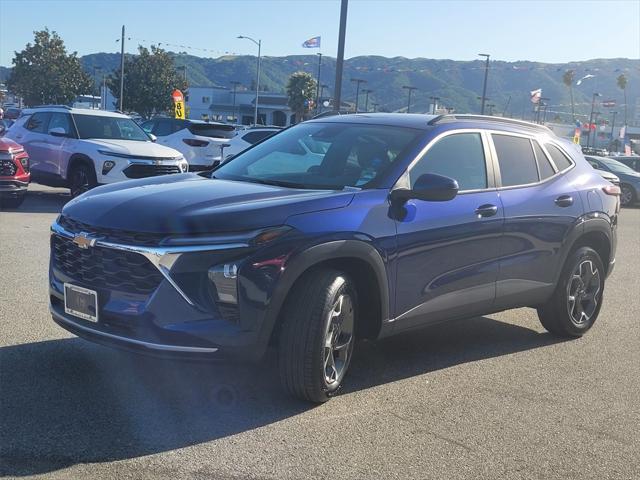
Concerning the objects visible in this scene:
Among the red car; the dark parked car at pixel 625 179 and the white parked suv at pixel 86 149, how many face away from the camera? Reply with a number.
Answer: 0

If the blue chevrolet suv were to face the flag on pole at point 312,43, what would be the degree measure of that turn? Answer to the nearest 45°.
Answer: approximately 135° to its right

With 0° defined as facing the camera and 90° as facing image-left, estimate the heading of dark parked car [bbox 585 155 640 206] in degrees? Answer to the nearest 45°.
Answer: approximately 315°

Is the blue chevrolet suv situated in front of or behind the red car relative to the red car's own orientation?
in front

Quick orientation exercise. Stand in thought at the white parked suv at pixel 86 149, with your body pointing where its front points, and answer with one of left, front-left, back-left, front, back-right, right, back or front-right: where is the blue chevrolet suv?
front-right

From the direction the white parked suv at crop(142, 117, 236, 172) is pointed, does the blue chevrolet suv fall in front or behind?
behind

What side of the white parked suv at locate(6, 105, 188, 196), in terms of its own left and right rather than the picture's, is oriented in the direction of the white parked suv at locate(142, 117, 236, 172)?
left

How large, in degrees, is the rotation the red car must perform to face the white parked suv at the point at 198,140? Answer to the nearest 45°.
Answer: approximately 90° to its left

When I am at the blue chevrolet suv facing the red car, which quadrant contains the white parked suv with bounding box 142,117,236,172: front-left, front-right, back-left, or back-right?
front-right

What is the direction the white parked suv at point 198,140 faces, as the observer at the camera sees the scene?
facing away from the viewer and to the left of the viewer

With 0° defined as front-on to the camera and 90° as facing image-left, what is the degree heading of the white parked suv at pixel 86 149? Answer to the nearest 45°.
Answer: approximately 315°

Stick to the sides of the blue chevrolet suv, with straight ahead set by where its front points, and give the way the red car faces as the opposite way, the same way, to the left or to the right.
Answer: to the left

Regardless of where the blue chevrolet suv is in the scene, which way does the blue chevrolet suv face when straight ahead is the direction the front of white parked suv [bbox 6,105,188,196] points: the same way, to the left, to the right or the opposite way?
to the right

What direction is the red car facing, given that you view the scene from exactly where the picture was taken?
facing the viewer and to the right of the viewer

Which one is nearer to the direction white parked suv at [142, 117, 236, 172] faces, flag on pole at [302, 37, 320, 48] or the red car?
the flag on pole

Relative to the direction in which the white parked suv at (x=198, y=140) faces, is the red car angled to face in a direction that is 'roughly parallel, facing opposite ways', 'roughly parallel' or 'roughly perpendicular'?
roughly parallel, facing opposite ways
